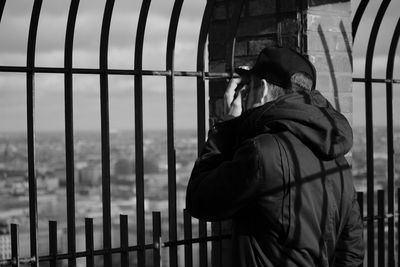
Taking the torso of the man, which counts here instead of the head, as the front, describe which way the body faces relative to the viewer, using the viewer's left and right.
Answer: facing away from the viewer and to the left of the viewer

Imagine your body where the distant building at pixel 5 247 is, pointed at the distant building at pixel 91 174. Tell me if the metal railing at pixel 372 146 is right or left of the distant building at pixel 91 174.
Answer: right

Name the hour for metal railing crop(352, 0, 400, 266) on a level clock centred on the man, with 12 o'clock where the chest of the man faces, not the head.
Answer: The metal railing is roughly at 2 o'clock from the man.

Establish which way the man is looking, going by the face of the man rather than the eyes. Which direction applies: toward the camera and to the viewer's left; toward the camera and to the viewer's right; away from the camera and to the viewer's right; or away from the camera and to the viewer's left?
away from the camera and to the viewer's left

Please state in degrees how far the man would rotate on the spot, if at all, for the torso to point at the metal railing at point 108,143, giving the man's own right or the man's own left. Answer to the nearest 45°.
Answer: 0° — they already face it
